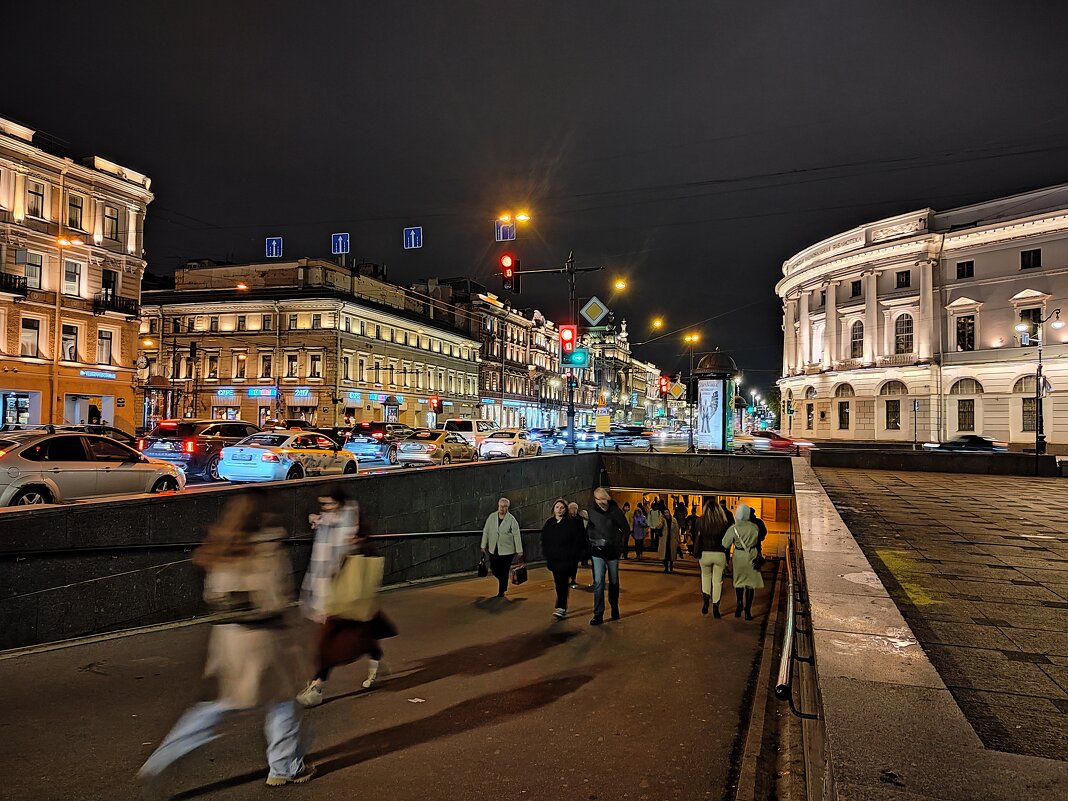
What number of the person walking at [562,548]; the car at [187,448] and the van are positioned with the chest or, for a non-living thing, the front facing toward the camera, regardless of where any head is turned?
1

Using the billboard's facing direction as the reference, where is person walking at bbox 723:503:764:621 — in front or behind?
in front

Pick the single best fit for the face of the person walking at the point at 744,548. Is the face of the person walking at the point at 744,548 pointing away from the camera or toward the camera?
away from the camera

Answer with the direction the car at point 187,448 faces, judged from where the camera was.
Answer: facing away from the viewer and to the right of the viewer

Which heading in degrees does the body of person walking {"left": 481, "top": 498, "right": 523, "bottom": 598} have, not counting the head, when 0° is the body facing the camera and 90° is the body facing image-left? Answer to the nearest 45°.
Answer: approximately 0°

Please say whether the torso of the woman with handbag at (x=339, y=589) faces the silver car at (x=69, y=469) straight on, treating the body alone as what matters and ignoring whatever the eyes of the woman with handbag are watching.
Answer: no

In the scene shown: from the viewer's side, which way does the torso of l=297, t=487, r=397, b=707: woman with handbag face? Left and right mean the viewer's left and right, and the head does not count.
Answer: facing the viewer and to the left of the viewer

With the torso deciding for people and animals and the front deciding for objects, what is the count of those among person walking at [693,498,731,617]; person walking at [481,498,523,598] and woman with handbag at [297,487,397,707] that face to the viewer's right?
0

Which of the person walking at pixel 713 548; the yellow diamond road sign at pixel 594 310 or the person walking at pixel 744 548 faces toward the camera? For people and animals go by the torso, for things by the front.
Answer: the yellow diamond road sign

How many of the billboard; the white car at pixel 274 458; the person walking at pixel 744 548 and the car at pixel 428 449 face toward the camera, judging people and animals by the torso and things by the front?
1

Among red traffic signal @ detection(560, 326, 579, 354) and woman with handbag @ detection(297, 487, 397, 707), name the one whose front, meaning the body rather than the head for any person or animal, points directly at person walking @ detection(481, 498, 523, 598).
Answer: the red traffic signal

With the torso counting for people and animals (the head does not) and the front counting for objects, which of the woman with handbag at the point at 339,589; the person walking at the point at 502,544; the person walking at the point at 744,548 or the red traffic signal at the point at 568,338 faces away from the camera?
the person walking at the point at 744,548

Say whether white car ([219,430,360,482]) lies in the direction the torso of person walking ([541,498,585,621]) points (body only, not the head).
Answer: no

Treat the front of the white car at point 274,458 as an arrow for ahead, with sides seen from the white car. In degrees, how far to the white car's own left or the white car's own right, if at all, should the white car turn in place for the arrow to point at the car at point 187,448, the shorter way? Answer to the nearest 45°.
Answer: approximately 90° to the white car's own left

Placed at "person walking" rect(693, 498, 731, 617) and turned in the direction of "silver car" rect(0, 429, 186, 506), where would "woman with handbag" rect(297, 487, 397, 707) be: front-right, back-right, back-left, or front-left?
front-left

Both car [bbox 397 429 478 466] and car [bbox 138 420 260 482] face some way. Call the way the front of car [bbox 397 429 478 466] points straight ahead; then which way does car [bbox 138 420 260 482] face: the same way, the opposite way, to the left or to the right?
the same way

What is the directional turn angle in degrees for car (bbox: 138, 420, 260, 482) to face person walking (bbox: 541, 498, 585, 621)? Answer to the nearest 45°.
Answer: approximately 135° to its right

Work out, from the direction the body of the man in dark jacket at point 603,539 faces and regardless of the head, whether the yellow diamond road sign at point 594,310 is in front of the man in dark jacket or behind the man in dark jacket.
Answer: behind

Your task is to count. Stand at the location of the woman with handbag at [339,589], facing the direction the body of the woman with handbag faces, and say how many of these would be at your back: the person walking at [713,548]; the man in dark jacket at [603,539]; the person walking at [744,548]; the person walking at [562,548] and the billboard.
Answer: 5

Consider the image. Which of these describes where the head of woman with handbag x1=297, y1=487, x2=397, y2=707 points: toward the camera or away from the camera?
toward the camera

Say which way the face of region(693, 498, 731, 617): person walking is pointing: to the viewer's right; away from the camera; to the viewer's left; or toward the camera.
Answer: away from the camera
